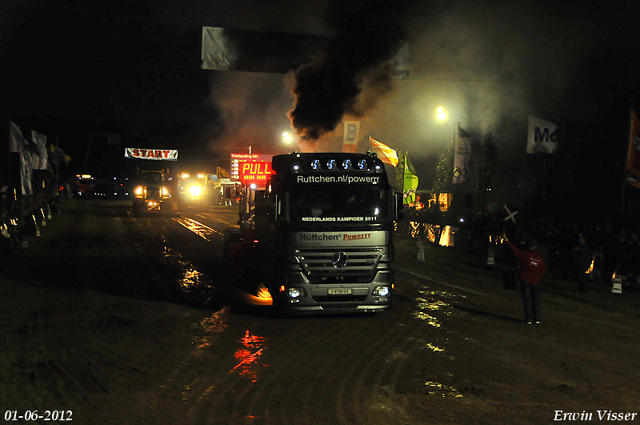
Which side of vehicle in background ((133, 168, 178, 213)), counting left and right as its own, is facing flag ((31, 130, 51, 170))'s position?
right

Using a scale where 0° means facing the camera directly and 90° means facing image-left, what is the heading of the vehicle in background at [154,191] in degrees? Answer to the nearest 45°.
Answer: approximately 0°

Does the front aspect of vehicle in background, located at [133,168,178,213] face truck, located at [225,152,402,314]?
yes

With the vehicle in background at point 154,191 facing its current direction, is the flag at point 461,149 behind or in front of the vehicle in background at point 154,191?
in front

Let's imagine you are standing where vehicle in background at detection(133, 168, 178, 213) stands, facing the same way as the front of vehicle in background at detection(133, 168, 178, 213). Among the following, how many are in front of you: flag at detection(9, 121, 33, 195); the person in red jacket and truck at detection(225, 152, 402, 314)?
3

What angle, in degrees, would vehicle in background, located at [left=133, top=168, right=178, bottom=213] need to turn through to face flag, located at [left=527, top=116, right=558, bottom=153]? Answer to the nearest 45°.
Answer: approximately 45° to its left

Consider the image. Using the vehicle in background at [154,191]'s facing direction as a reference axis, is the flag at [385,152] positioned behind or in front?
in front

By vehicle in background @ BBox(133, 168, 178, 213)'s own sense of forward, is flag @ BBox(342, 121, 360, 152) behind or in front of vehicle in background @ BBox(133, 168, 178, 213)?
in front

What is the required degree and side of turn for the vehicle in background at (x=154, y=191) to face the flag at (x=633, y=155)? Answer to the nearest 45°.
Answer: approximately 45° to its left

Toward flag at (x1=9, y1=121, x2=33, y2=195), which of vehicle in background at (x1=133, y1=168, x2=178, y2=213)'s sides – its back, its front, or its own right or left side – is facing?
front

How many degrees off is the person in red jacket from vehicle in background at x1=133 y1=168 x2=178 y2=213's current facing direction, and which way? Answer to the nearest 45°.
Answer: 0° — it already faces them
